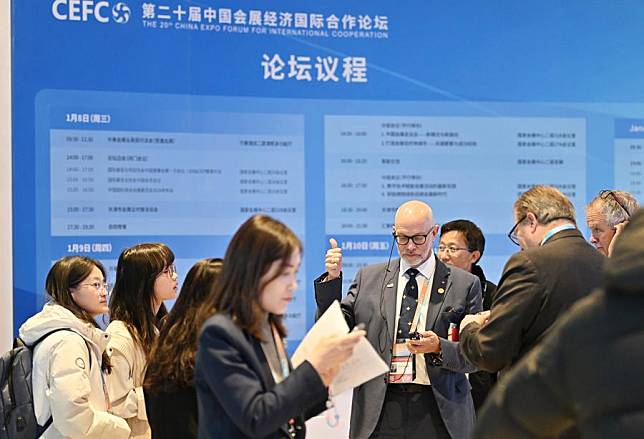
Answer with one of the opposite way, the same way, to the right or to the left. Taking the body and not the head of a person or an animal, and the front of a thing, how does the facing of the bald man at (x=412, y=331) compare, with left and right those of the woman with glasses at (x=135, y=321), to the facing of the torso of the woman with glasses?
to the right

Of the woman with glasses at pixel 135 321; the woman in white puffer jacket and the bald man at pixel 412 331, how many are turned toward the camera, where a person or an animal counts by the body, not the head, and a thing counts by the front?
1

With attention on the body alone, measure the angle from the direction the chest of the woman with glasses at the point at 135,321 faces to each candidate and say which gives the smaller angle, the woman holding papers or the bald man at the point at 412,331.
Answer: the bald man

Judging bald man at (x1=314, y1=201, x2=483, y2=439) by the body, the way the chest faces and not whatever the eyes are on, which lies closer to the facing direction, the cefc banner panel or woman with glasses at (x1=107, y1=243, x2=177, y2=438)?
the woman with glasses

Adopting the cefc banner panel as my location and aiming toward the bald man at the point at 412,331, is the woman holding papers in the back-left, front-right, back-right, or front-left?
front-right

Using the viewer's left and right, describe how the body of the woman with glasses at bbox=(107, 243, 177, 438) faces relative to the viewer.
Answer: facing to the right of the viewer

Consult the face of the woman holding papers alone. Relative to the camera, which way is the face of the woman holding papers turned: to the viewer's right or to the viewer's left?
to the viewer's right

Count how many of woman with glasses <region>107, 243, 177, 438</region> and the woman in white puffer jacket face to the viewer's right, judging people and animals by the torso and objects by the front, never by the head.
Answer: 2

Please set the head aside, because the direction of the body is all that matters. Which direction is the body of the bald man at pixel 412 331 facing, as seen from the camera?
toward the camera

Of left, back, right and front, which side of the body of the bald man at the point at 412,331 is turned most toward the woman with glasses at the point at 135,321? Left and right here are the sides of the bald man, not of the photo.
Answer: right

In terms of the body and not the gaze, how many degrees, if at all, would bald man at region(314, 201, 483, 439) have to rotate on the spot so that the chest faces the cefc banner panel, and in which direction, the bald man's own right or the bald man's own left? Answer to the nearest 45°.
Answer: approximately 135° to the bald man's own right

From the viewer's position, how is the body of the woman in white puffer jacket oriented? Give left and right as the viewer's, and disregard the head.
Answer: facing to the right of the viewer

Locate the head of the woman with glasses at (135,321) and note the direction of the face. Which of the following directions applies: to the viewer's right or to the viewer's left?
to the viewer's right

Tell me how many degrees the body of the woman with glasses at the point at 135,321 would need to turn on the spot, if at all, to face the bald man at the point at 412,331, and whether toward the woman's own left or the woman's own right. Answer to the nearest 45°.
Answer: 0° — they already face them

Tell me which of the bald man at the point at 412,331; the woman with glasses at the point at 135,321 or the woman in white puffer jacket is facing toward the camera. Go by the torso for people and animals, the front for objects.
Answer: the bald man

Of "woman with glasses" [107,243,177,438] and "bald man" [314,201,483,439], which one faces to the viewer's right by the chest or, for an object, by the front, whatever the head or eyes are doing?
the woman with glasses
